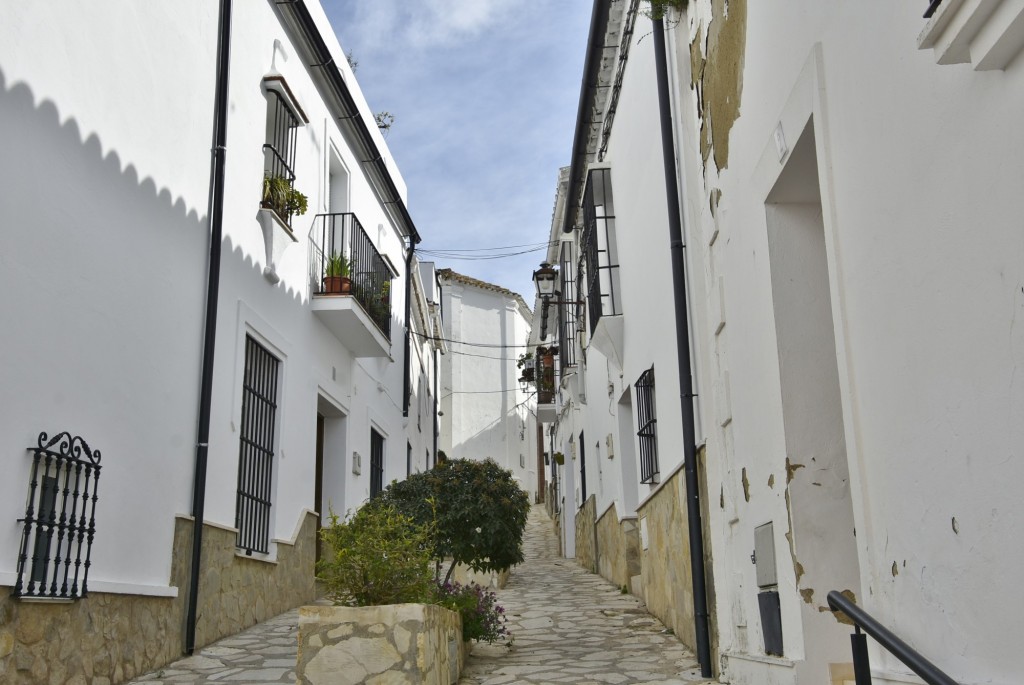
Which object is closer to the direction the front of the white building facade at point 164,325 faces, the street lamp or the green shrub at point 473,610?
the green shrub

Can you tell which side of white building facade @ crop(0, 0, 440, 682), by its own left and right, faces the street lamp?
left

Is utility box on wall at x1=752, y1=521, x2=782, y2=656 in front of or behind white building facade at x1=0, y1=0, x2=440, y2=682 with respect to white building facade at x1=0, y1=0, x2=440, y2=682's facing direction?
in front

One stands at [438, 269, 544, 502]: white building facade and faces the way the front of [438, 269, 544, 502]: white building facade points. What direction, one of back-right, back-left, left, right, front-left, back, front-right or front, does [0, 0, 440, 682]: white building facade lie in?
front-right

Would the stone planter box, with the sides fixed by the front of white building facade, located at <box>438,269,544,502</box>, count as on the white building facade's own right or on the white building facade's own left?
on the white building facade's own right

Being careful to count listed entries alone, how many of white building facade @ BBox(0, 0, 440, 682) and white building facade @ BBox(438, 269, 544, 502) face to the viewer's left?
0

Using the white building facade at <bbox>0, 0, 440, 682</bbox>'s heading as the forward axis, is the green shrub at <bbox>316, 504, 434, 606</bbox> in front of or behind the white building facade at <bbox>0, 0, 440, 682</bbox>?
in front

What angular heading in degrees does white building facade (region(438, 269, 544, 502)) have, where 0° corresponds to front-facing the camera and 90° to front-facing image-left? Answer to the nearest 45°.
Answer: approximately 315°

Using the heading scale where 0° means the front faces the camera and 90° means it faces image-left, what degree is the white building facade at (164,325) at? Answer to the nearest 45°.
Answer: approximately 315°

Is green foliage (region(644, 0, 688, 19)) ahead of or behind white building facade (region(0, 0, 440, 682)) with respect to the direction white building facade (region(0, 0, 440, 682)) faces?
ahead

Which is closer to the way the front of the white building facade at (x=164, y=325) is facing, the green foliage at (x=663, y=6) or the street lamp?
the green foliage

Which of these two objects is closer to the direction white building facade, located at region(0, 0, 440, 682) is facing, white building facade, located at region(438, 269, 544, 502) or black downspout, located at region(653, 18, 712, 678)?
the black downspout
